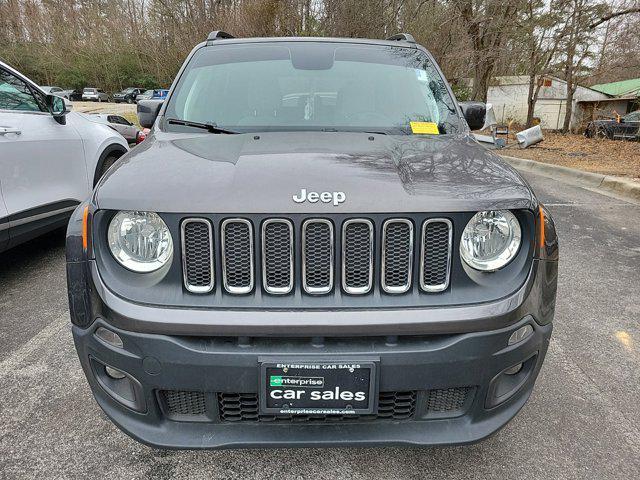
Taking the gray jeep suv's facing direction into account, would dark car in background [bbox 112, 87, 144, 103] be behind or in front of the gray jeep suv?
behind

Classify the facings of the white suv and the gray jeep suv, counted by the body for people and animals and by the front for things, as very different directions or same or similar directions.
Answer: very different directions

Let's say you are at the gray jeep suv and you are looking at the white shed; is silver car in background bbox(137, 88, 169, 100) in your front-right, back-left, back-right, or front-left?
front-left

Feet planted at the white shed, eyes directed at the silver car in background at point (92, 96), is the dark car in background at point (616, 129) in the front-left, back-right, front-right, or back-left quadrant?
back-left

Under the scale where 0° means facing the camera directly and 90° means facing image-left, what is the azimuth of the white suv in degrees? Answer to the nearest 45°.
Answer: approximately 225°

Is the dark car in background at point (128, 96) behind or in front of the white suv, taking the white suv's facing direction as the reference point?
in front

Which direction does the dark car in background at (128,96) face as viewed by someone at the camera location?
facing the viewer and to the left of the viewer

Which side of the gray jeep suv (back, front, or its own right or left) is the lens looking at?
front

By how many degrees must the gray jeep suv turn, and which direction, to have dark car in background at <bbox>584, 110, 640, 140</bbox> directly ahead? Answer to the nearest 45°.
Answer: approximately 135° to its left

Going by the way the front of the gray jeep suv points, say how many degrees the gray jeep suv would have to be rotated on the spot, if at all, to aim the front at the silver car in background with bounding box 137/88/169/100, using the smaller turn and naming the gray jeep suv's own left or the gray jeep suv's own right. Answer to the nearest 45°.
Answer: approximately 180°
